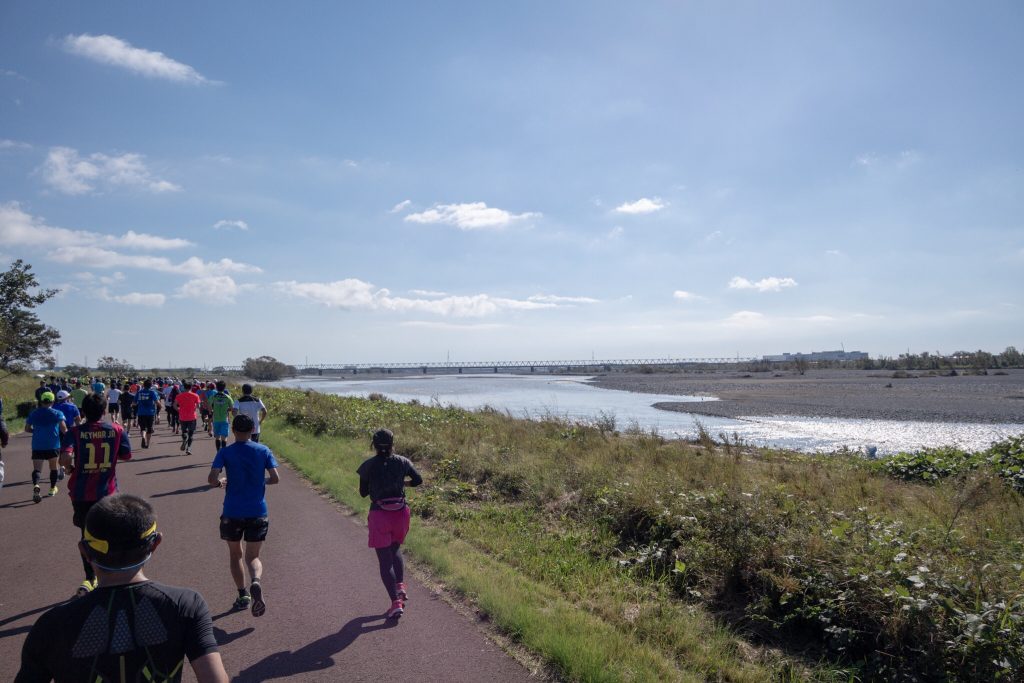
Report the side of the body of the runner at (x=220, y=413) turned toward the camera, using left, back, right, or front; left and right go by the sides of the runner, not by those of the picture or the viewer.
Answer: back

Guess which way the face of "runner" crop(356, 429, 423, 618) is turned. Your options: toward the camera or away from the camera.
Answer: away from the camera

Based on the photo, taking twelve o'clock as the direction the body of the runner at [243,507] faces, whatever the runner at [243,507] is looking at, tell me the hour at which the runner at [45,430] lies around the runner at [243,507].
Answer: the runner at [45,430] is roughly at 11 o'clock from the runner at [243,507].

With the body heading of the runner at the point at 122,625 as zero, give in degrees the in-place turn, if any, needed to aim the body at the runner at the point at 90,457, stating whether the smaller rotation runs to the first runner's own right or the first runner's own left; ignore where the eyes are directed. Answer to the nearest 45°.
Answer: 0° — they already face them

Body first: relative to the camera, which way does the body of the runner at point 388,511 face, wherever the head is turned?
away from the camera

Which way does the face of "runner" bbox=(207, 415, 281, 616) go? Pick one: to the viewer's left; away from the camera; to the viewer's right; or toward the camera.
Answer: away from the camera

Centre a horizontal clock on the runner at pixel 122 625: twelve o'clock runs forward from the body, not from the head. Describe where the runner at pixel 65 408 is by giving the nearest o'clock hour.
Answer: the runner at pixel 65 408 is roughly at 12 o'clock from the runner at pixel 122 625.

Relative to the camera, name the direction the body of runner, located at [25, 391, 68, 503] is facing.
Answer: away from the camera

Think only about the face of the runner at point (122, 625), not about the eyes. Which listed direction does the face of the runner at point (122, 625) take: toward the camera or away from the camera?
away from the camera

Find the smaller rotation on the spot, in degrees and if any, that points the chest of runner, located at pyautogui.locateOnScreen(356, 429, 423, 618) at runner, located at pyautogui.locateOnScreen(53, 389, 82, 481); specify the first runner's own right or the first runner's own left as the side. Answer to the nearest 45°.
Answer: approximately 45° to the first runner's own left

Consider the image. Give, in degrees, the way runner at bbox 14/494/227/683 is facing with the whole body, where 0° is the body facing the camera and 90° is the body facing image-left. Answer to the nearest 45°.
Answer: approximately 180°
